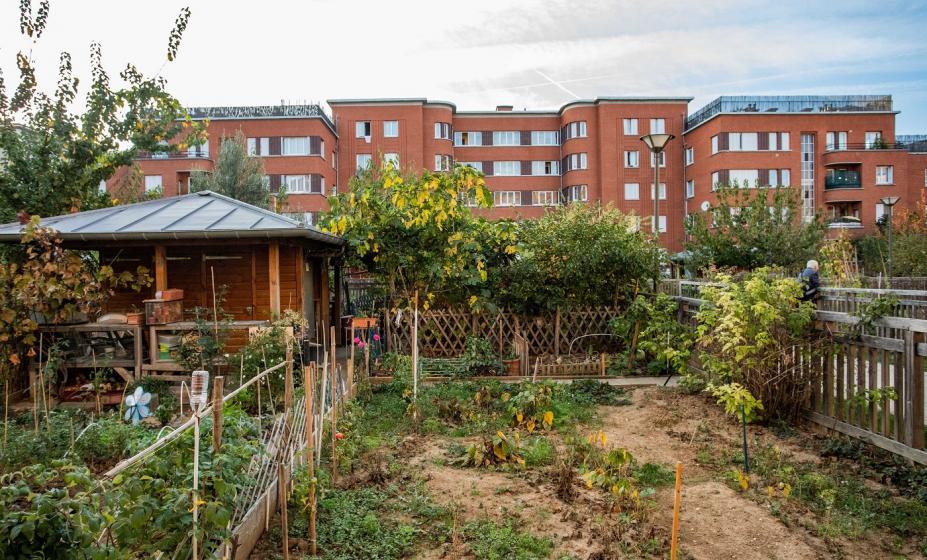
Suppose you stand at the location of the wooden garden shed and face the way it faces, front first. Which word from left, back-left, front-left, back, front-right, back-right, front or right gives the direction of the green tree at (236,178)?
back

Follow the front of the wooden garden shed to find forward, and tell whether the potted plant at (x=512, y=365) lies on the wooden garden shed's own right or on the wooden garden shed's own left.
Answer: on the wooden garden shed's own left

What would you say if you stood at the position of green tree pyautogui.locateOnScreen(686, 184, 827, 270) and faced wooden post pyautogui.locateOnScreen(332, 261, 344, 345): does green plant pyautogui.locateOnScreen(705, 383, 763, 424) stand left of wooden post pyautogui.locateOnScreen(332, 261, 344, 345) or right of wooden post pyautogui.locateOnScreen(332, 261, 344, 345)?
left

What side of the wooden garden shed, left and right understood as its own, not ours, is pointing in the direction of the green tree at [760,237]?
left

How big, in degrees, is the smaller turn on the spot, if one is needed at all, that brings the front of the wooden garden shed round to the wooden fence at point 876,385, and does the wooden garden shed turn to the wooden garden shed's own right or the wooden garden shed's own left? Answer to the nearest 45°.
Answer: approximately 45° to the wooden garden shed's own left

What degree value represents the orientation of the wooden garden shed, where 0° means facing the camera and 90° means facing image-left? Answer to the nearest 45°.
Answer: approximately 0°

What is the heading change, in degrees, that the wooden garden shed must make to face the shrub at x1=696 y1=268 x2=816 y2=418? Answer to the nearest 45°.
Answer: approximately 45° to its left

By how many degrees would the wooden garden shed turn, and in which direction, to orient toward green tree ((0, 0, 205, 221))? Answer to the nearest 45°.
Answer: approximately 135° to its right
